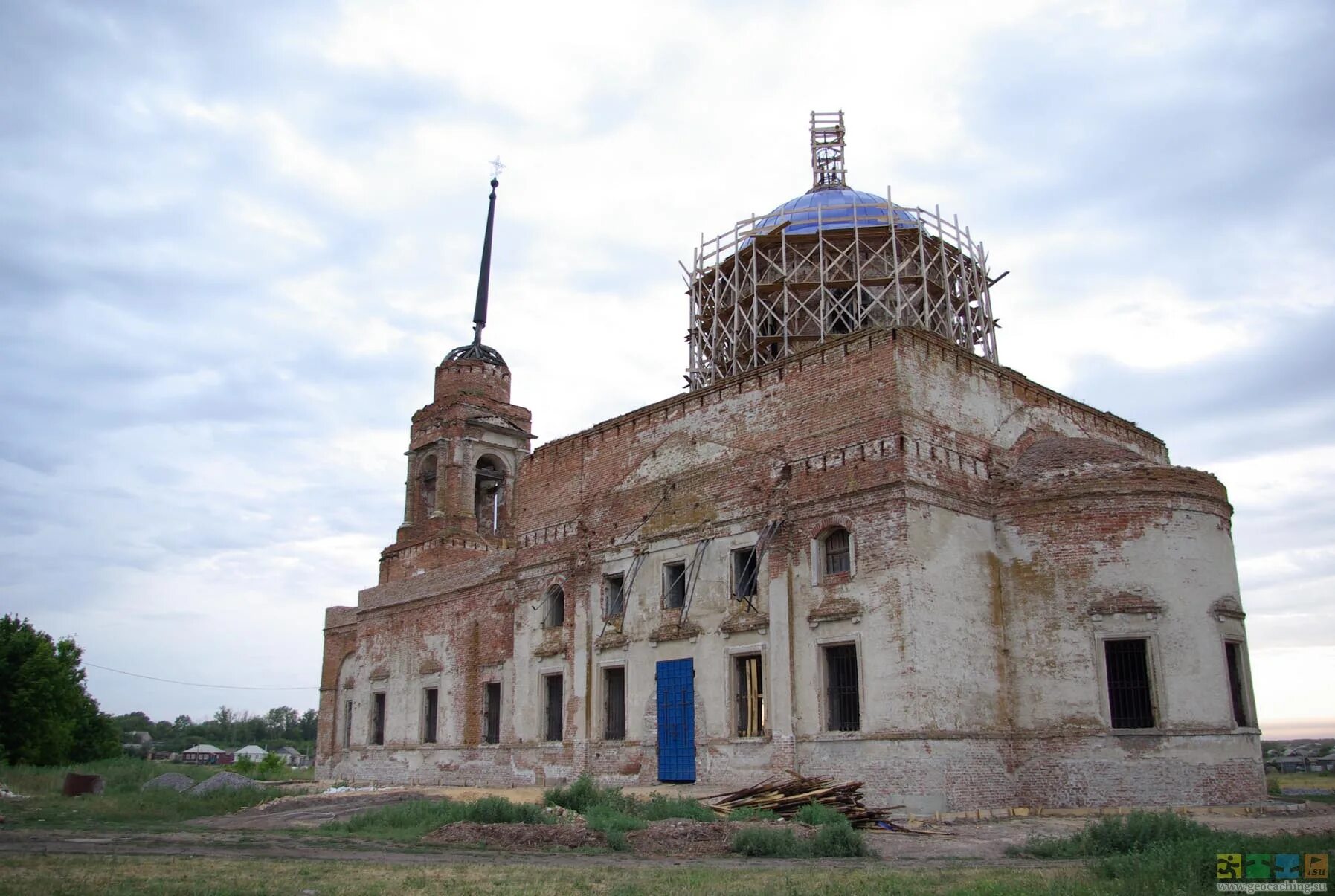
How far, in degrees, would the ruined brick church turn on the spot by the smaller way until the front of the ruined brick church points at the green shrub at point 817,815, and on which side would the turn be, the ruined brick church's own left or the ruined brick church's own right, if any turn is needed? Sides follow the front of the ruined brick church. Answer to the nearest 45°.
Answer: approximately 135° to the ruined brick church's own left

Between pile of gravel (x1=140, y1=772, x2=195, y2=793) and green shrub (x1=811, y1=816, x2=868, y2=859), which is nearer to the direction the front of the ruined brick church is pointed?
the pile of gravel

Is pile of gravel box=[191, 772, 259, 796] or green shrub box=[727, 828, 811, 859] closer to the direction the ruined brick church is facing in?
the pile of gravel

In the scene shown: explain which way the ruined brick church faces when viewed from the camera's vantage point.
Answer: facing away from the viewer and to the left of the viewer

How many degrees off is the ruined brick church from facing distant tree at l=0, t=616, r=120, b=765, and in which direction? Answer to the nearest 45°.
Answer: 0° — it already faces it

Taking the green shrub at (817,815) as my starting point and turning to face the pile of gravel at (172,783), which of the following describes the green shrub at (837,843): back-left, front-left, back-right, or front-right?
back-left

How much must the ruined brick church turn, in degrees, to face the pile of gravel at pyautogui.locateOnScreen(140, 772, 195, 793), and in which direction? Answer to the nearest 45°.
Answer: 0° — it already faces it

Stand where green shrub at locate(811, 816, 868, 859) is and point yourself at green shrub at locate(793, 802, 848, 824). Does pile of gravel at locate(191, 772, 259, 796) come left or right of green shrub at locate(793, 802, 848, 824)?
left

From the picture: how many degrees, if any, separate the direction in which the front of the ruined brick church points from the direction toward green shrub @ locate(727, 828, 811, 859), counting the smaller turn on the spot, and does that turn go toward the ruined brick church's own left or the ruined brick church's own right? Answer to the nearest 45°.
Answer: approximately 135° to the ruined brick church's own left

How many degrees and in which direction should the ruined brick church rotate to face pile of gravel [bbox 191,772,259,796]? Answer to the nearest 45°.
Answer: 0° — it already faces it
